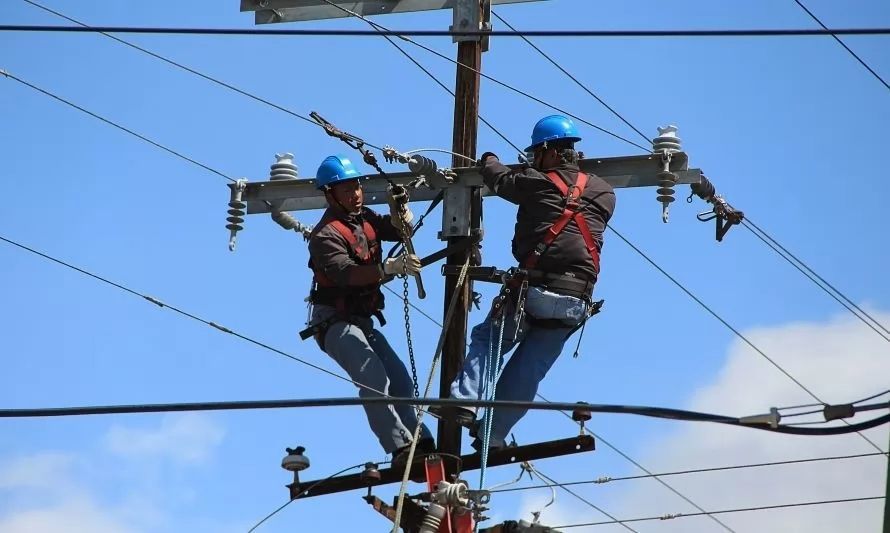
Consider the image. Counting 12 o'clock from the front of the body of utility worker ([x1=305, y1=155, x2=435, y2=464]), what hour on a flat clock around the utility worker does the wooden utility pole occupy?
The wooden utility pole is roughly at 11 o'clock from the utility worker.

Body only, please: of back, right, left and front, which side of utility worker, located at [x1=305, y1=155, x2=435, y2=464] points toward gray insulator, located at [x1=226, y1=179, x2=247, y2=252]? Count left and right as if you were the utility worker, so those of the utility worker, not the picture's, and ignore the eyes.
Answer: back

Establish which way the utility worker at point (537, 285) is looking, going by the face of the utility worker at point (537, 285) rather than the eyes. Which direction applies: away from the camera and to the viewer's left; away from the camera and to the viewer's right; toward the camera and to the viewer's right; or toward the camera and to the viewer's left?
away from the camera and to the viewer's left

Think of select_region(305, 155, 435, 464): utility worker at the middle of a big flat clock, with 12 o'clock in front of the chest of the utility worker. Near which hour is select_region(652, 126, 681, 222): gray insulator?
The gray insulator is roughly at 11 o'clock from the utility worker.

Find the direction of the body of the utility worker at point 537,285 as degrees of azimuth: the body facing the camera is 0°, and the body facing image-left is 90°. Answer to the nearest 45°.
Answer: approximately 135°

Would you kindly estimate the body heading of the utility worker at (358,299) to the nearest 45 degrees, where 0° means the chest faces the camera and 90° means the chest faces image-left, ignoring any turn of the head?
approximately 315°

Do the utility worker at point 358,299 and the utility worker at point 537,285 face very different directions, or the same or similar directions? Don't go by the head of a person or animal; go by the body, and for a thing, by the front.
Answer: very different directions
